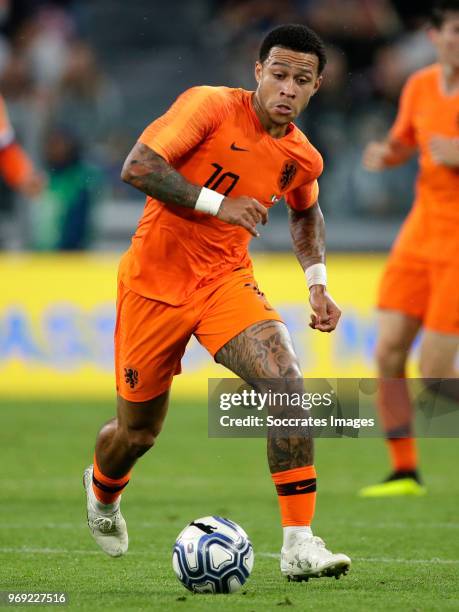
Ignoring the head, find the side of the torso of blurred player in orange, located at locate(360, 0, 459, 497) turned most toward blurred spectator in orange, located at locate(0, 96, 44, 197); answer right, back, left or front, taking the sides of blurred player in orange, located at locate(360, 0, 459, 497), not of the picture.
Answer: right

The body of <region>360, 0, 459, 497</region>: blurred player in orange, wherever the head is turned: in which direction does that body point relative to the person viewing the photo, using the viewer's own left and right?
facing the viewer and to the left of the viewer

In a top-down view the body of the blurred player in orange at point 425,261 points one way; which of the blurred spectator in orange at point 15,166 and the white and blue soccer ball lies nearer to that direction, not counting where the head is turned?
the white and blue soccer ball

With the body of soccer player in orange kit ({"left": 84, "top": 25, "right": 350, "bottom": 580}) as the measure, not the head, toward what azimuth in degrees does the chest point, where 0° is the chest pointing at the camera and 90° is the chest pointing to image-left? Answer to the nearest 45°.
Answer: approximately 315°

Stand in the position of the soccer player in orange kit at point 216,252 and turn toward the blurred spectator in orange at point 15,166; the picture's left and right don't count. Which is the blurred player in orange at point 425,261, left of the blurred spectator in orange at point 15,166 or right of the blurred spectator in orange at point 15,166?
right

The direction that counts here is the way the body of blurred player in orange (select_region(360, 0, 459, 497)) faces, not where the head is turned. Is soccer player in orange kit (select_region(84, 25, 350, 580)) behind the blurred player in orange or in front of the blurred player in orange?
in front

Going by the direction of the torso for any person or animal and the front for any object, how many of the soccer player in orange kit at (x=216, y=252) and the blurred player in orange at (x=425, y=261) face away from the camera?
0

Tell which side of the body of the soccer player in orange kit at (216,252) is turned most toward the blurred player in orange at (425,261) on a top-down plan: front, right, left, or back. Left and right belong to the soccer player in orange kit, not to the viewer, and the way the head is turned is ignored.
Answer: left
